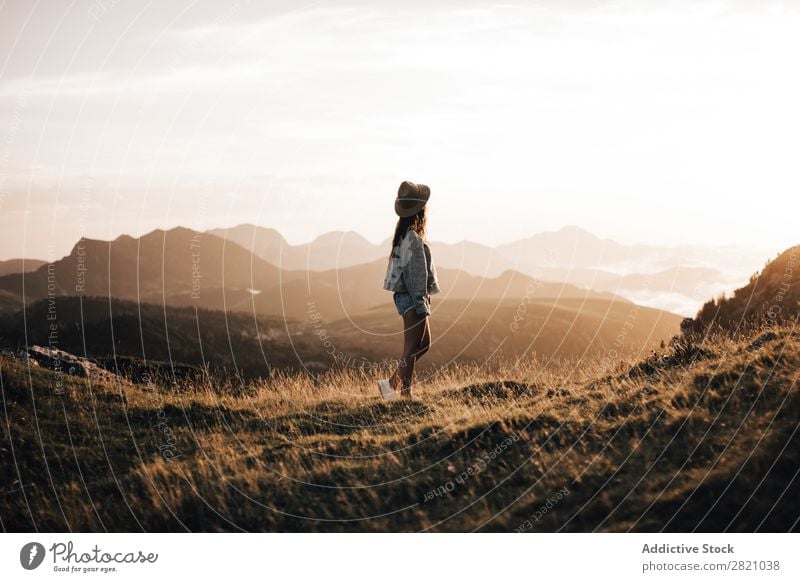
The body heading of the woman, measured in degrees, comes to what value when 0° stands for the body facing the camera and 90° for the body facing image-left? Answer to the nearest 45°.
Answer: approximately 270°
